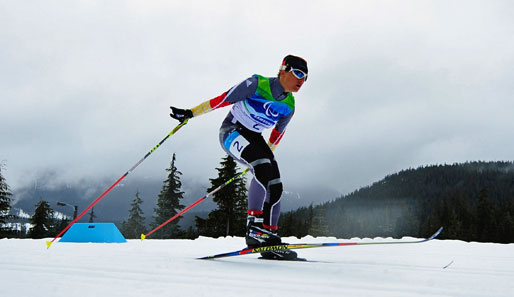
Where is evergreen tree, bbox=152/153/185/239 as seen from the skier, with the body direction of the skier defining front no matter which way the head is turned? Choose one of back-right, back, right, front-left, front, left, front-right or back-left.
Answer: back-left

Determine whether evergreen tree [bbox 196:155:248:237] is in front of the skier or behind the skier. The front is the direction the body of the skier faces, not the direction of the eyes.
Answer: behind

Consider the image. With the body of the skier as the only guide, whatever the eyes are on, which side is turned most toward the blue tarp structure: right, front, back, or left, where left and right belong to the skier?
back

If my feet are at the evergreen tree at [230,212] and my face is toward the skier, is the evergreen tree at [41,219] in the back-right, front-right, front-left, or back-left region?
back-right

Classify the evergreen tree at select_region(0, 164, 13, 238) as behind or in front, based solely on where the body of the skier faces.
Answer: behind

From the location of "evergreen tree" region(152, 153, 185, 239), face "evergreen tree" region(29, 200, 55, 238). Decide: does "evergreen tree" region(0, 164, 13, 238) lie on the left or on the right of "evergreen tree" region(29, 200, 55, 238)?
left

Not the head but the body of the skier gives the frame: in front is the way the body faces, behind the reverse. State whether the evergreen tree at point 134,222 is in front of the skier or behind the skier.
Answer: behind

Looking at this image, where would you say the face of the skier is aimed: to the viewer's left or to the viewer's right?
to the viewer's right

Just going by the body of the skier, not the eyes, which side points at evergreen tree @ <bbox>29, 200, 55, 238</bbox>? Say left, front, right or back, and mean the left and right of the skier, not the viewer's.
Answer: back

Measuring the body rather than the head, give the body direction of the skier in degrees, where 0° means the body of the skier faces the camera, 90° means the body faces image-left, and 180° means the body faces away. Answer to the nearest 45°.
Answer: approximately 315°
